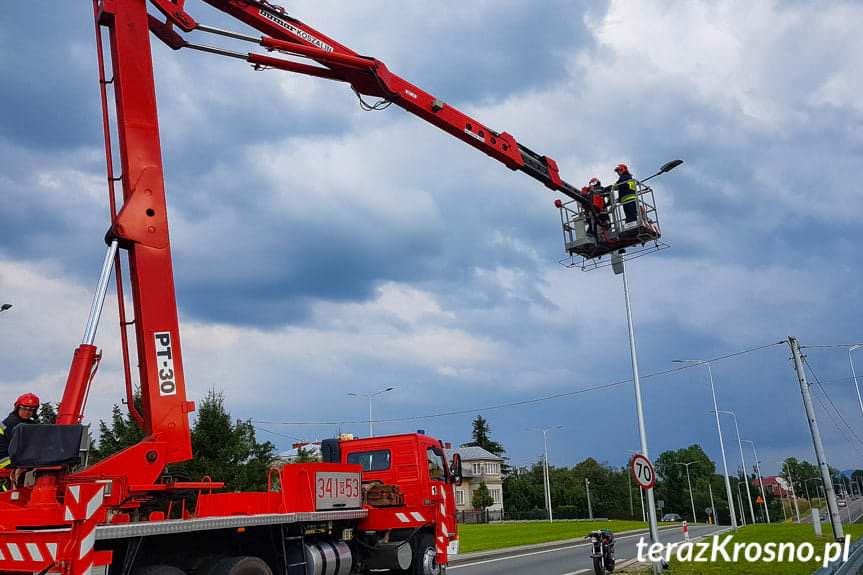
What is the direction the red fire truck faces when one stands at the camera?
facing away from the viewer and to the right of the viewer

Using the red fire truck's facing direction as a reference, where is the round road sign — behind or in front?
in front

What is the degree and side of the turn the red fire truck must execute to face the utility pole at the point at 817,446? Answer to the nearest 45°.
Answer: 0° — it already faces it

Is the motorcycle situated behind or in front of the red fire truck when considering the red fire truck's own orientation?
in front
